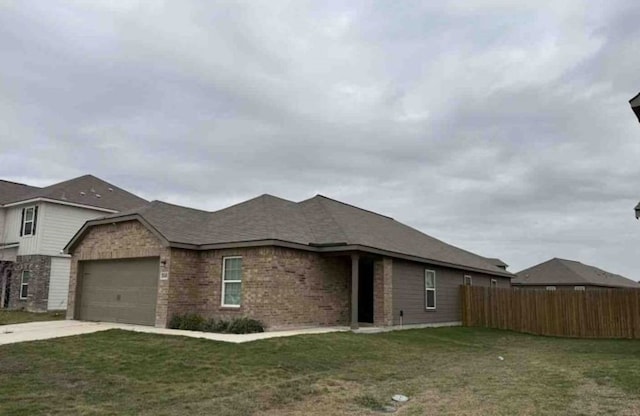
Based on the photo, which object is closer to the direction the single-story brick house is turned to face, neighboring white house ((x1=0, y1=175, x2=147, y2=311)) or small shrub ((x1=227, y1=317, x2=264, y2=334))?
the small shrub

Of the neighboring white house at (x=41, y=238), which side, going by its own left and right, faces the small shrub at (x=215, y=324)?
left

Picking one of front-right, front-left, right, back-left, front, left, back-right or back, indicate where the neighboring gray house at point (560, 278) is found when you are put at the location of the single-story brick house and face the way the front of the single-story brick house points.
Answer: back

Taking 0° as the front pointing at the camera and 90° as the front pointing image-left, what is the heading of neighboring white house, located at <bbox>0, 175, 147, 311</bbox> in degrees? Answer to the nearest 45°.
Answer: approximately 45°

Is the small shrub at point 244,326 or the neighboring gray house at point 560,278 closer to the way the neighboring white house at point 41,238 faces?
the small shrub

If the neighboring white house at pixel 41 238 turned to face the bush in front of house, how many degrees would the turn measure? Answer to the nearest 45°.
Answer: approximately 45° to its left

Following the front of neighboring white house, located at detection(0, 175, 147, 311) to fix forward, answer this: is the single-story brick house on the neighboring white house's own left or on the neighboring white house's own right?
on the neighboring white house's own left

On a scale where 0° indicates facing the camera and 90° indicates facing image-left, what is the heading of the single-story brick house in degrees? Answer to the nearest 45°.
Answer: approximately 45°

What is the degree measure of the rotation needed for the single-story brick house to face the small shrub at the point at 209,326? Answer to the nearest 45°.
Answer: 0° — it already faces it
